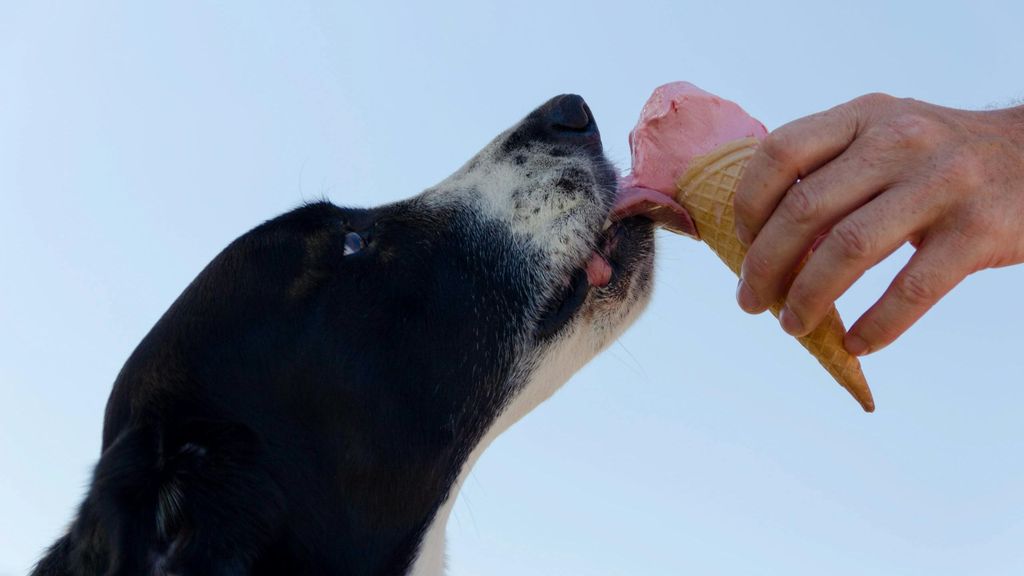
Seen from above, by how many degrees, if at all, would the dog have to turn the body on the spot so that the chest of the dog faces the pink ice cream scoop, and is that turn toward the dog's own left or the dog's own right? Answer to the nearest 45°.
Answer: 0° — it already faces it

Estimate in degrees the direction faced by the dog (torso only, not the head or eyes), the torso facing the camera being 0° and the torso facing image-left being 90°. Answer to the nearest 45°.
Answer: approximately 270°
